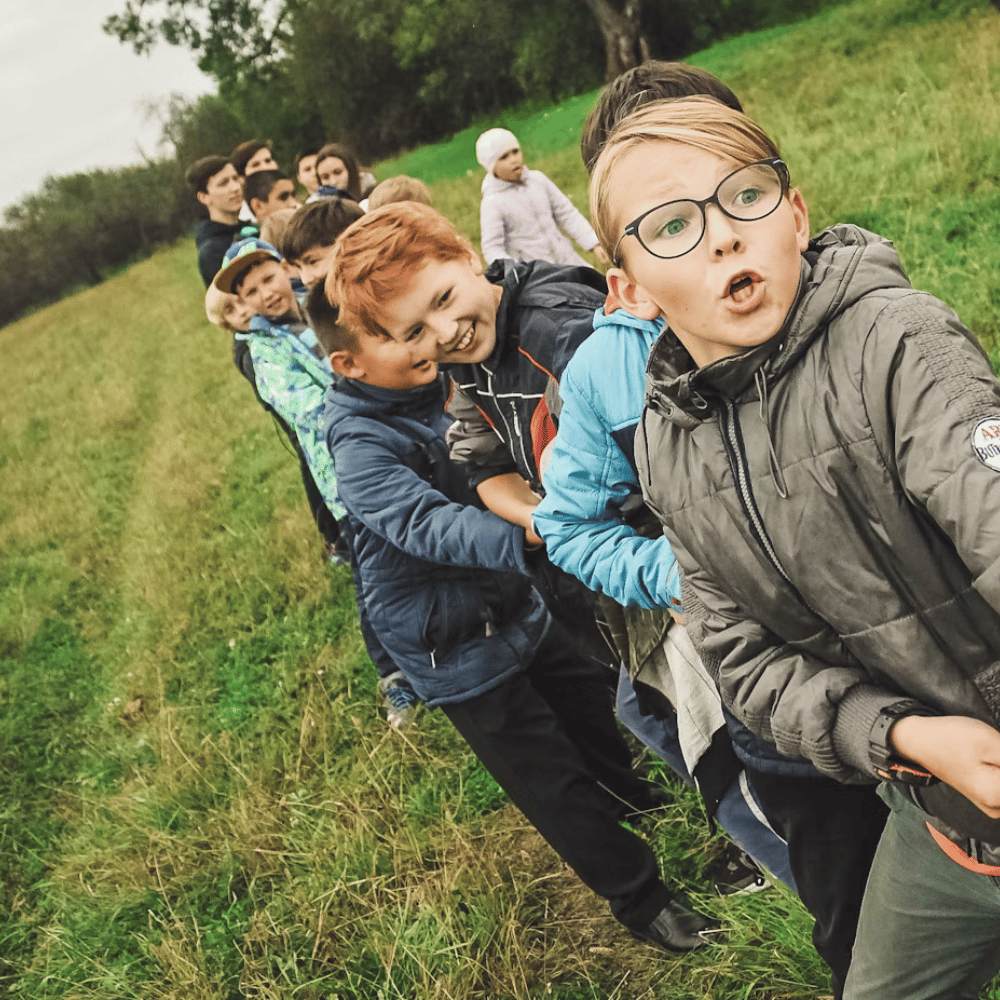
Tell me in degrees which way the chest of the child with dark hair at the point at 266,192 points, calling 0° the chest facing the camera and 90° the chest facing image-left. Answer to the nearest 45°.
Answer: approximately 315°

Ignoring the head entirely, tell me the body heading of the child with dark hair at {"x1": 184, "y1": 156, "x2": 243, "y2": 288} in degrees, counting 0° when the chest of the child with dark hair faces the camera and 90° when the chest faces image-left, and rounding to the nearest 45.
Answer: approximately 315°

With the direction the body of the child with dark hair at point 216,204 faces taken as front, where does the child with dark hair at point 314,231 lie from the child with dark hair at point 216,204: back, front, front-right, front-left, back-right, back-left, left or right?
front-right

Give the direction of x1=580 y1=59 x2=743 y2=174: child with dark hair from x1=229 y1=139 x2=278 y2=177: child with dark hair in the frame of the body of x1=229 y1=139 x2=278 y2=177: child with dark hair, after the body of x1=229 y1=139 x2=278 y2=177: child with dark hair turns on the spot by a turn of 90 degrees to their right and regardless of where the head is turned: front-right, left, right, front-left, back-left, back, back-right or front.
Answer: front-left

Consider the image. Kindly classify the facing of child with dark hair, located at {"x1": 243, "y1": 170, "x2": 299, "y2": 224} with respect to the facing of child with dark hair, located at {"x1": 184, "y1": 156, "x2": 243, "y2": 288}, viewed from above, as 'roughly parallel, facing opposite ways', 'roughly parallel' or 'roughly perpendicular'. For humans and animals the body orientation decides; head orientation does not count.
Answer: roughly parallel

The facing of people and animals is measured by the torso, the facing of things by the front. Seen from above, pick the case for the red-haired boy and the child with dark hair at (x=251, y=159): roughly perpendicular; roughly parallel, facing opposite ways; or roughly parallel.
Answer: roughly parallel

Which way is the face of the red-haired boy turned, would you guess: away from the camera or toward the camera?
toward the camera

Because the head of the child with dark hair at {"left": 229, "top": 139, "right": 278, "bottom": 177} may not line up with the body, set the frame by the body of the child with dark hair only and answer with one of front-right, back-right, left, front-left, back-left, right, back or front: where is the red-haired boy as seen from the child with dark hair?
front-right

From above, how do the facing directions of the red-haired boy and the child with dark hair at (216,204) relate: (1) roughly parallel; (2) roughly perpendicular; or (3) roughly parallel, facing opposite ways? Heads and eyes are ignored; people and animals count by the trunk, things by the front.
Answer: roughly parallel

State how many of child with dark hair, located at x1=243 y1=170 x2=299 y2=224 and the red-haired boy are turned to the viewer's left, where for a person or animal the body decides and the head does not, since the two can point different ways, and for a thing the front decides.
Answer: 0

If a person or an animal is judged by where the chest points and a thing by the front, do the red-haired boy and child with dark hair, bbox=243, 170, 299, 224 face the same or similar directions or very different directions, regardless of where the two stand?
same or similar directions
